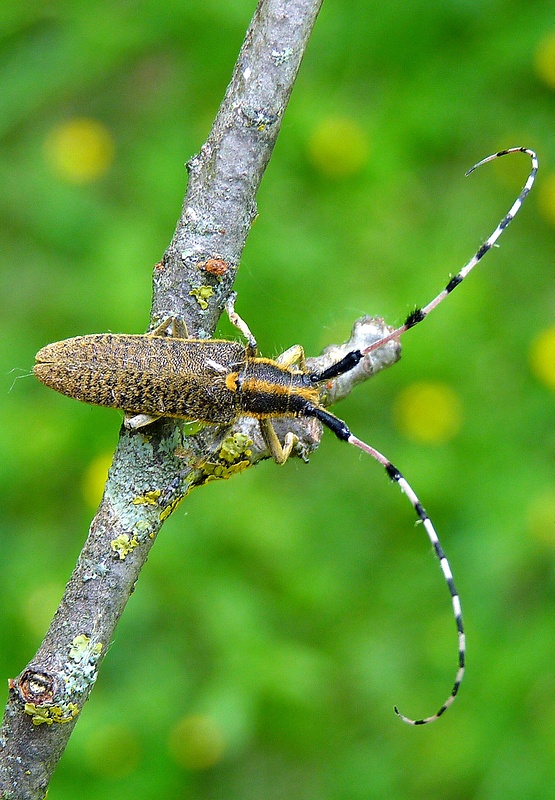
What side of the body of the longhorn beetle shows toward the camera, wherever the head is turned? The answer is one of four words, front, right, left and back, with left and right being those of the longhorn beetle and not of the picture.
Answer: right
